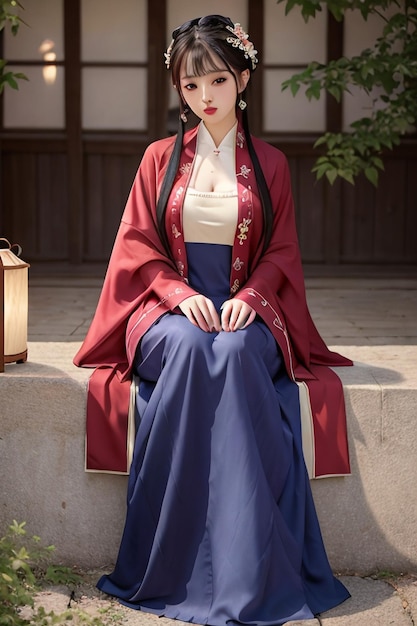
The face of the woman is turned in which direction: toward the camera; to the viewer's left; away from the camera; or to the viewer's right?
toward the camera

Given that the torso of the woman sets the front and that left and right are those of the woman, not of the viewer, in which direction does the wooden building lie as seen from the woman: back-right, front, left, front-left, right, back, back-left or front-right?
back

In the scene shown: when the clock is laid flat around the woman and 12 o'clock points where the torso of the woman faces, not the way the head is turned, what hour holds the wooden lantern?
The wooden lantern is roughly at 4 o'clock from the woman.

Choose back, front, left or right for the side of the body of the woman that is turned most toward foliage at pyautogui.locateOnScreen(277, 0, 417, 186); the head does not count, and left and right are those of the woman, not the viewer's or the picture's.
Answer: back

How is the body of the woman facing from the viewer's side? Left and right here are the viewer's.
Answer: facing the viewer
